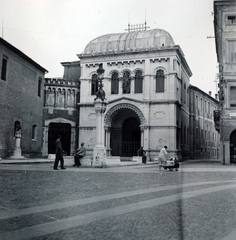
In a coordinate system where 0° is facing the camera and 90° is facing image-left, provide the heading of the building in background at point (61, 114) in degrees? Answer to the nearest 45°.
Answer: approximately 0°

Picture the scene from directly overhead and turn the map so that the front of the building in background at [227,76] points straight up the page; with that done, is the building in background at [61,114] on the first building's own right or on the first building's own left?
on the first building's own right

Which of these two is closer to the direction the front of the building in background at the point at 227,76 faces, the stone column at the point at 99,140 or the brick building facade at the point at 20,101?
the stone column

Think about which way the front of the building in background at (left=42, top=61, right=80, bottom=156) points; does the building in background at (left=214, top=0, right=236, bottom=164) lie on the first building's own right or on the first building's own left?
on the first building's own left

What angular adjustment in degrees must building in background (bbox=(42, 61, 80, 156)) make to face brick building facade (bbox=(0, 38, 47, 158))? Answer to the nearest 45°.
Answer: approximately 45° to its right
